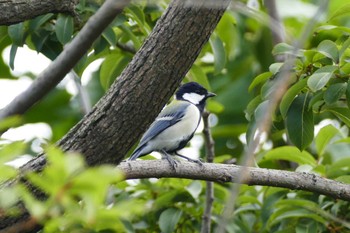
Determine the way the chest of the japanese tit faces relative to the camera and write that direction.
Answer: to the viewer's right

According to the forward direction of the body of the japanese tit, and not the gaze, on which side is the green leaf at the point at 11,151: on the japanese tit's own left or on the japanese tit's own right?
on the japanese tit's own right

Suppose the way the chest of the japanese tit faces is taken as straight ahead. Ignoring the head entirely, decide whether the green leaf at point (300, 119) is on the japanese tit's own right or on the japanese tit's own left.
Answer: on the japanese tit's own left
